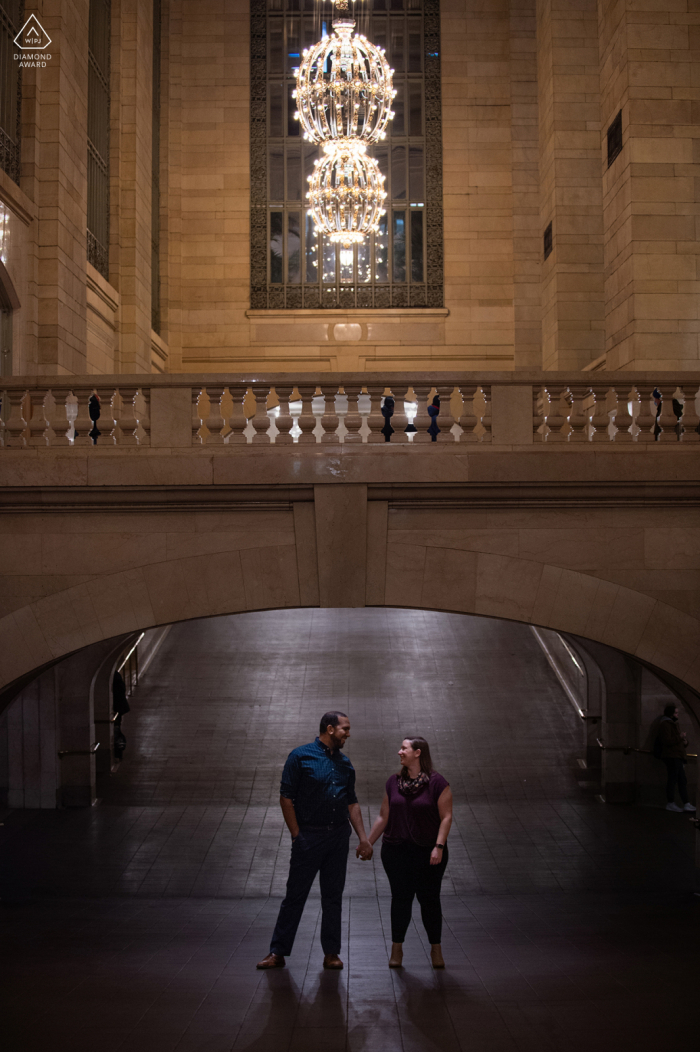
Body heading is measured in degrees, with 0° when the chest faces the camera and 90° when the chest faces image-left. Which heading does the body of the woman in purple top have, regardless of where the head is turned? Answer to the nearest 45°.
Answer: approximately 0°

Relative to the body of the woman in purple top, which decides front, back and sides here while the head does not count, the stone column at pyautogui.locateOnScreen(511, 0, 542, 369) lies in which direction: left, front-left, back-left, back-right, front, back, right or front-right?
back

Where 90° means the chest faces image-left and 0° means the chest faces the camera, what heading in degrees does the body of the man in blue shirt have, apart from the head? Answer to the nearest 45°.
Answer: approximately 315°

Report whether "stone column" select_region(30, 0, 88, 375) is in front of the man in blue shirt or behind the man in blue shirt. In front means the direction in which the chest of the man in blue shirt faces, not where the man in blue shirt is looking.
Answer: behind

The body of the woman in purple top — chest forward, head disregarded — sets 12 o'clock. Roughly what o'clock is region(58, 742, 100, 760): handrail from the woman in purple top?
The handrail is roughly at 5 o'clock from the woman in purple top.

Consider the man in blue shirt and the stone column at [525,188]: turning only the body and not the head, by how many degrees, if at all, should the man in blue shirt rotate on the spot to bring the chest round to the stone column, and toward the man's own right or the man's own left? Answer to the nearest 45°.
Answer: approximately 135° to the man's own left

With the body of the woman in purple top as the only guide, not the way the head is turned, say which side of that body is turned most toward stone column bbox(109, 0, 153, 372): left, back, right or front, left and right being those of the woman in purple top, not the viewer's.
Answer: back

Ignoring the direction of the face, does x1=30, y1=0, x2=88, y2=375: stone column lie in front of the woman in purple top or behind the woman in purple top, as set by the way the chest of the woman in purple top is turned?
behind
